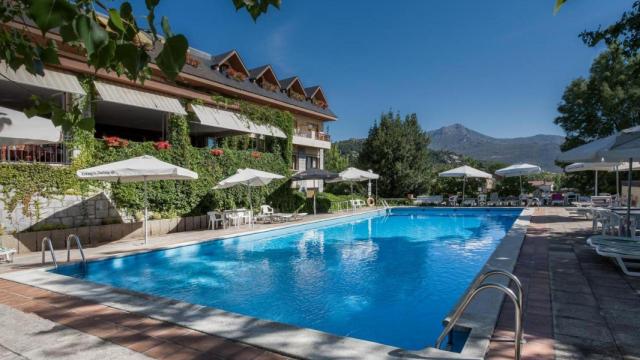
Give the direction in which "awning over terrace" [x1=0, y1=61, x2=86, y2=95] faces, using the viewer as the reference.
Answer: facing the viewer and to the right of the viewer

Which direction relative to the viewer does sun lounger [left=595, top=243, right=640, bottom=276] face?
to the viewer's left

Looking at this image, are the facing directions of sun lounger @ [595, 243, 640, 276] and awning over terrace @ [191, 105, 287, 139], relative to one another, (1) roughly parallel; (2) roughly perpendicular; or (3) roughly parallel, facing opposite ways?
roughly parallel, facing opposite ways

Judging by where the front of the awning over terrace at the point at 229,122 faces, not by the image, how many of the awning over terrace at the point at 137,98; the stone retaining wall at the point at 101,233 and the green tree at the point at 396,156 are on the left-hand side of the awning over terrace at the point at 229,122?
1

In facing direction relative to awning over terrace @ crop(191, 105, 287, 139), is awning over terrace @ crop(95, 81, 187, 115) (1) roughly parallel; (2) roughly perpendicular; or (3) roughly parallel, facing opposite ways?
roughly parallel

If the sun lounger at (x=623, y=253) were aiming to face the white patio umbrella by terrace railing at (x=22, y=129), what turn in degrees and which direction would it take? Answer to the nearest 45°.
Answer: approximately 45° to its left

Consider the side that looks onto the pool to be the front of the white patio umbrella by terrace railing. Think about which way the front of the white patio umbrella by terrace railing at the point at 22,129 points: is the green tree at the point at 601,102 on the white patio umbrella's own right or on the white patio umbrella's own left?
on the white patio umbrella's own left

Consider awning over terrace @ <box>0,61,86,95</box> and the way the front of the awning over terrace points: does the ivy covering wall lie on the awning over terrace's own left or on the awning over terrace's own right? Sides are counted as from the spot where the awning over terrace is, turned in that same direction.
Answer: on the awning over terrace's own left

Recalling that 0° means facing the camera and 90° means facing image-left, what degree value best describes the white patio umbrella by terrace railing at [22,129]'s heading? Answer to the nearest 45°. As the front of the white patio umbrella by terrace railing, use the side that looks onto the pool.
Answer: approximately 315°
